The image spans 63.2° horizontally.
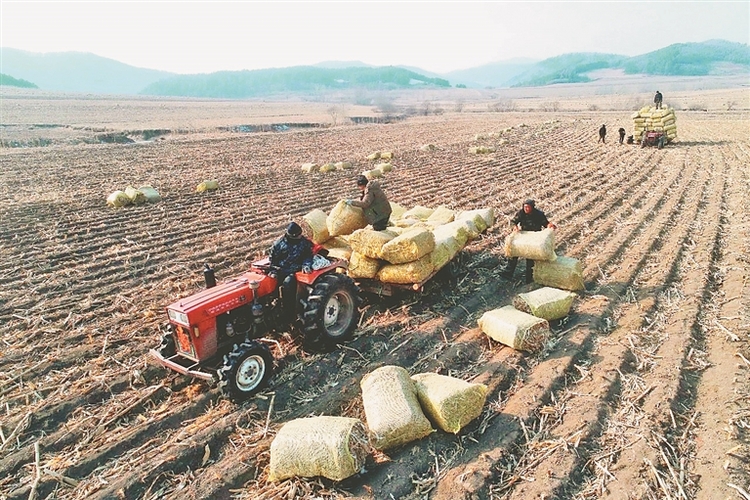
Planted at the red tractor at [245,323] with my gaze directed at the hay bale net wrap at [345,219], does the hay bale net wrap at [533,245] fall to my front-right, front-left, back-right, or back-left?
front-right

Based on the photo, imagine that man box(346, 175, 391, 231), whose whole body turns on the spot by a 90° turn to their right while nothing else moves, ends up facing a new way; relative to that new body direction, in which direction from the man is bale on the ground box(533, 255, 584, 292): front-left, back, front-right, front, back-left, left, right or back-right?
right

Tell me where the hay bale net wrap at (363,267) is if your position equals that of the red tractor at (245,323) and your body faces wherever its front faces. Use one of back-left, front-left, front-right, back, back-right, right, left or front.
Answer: back

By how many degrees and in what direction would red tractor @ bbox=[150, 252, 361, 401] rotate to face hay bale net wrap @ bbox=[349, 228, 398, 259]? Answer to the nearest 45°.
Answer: approximately 180°

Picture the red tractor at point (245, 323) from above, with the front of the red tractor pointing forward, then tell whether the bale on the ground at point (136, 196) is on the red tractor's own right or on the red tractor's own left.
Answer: on the red tractor's own right

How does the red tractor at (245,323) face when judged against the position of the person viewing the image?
facing the viewer and to the left of the viewer

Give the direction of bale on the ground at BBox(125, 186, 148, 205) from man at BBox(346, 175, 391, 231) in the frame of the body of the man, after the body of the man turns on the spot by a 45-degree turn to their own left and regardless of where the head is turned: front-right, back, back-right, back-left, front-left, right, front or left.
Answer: right

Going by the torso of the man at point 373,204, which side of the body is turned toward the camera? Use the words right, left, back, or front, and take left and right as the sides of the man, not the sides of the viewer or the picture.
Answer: left

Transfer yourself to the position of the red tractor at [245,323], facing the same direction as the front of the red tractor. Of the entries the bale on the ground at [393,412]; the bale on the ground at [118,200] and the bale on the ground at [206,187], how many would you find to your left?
1

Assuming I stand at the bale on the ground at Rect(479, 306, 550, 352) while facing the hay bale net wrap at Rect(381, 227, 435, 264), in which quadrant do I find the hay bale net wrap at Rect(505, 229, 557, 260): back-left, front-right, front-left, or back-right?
front-right

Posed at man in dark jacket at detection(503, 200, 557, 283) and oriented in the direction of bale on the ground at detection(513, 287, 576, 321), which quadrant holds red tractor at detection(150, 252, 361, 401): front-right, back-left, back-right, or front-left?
front-right

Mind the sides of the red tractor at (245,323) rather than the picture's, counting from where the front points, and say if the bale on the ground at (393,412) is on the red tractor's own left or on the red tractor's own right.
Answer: on the red tractor's own left

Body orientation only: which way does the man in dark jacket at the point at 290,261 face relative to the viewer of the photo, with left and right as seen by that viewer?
facing the viewer
